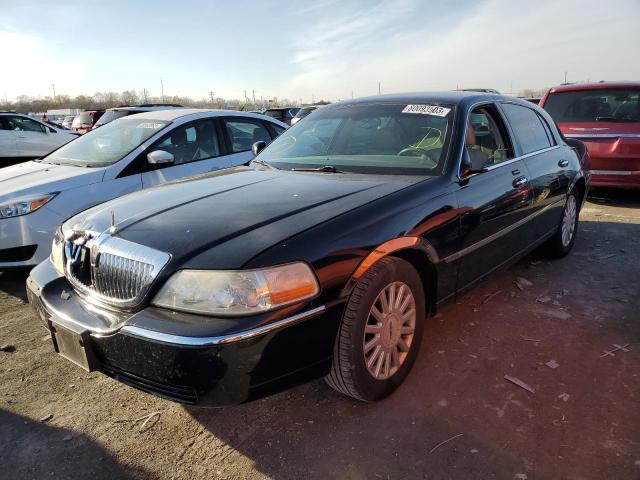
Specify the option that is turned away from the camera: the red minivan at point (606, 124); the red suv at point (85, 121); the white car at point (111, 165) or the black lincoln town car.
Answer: the red minivan at point (606, 124)

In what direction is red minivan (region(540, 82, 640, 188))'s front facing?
away from the camera
